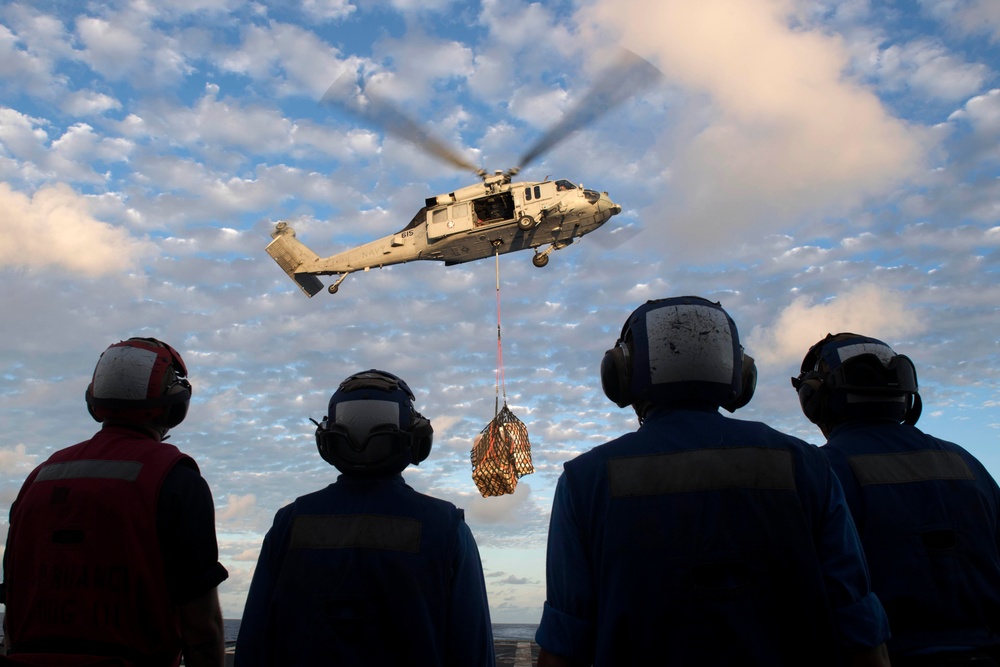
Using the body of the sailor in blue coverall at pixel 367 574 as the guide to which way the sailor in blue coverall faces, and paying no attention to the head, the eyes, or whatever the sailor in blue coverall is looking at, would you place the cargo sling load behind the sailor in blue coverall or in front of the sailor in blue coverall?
in front

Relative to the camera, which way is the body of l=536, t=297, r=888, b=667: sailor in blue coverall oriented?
away from the camera

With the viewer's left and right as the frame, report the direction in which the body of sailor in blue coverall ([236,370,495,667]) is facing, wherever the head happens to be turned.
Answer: facing away from the viewer

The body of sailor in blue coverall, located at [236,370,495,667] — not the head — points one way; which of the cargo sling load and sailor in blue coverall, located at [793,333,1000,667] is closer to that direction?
the cargo sling load

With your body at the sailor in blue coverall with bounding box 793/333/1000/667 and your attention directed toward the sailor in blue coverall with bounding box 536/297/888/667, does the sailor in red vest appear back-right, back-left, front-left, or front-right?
front-right

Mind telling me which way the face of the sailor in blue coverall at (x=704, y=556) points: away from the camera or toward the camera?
away from the camera

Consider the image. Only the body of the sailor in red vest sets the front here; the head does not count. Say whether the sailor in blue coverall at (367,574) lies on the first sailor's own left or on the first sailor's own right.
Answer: on the first sailor's own right

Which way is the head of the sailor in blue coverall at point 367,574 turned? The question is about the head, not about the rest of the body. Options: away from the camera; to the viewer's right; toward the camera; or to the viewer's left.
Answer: away from the camera

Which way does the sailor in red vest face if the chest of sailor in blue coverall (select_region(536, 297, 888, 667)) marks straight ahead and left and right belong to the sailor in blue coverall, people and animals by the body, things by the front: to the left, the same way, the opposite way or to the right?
the same way

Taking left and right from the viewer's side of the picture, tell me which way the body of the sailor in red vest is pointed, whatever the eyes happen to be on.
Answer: facing away from the viewer and to the right of the viewer

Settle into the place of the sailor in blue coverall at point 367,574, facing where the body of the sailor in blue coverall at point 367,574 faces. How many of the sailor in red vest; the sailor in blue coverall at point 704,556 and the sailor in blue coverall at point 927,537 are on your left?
1

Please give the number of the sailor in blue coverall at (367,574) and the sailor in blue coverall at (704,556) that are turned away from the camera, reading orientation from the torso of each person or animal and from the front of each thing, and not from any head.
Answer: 2

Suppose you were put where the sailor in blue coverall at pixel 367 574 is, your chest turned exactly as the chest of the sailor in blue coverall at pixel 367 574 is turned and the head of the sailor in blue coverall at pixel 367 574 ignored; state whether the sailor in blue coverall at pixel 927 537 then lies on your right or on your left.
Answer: on your right

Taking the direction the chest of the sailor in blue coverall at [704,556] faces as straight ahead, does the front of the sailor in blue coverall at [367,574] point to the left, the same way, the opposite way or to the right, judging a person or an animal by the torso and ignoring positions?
the same way

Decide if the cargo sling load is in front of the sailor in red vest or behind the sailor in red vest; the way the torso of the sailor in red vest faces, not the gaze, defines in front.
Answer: in front
